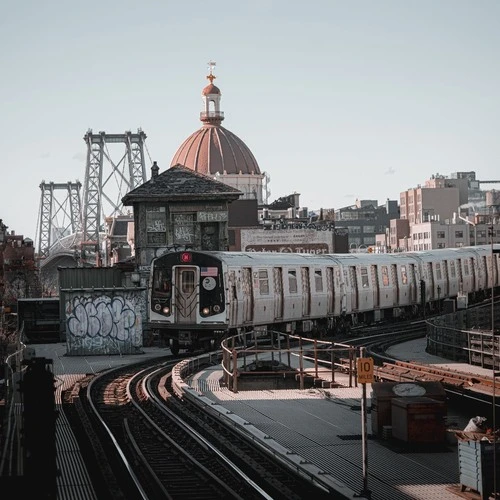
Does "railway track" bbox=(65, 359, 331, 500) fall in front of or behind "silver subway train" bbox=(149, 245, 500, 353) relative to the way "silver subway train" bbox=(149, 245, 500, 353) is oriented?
in front

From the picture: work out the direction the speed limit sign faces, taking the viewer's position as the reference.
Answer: facing the viewer

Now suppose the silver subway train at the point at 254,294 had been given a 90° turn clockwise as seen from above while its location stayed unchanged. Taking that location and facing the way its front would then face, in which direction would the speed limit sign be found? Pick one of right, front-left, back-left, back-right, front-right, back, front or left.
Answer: back-left

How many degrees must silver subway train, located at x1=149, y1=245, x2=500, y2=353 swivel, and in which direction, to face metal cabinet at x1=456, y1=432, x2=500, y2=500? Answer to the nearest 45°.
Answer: approximately 45° to its left

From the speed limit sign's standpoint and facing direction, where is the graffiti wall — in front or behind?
behind

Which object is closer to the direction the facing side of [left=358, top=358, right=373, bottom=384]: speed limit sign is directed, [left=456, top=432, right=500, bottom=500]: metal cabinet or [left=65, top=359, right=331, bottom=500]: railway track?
the metal cabinet

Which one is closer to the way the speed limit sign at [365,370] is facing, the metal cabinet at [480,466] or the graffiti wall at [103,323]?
the metal cabinet

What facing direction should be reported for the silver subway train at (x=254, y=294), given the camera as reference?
facing the viewer and to the left of the viewer

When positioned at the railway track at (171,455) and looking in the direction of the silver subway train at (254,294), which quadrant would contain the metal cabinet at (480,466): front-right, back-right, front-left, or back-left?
back-right
